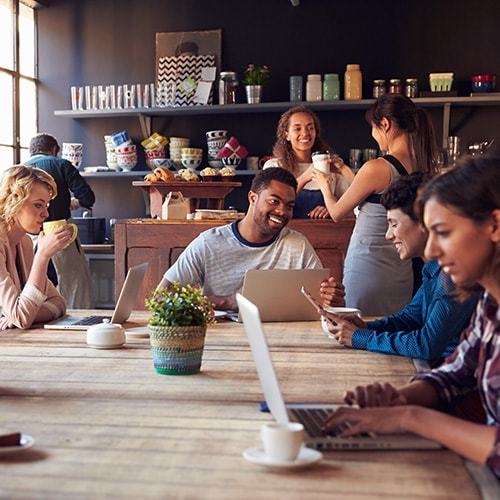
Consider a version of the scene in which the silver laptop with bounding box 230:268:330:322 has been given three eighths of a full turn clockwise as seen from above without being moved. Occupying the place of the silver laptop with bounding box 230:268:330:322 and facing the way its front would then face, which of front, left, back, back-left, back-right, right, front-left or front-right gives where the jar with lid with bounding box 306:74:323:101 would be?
back-left

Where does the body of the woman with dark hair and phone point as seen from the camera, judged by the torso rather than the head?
to the viewer's left

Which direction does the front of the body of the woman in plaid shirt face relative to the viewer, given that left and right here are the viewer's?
facing to the left of the viewer

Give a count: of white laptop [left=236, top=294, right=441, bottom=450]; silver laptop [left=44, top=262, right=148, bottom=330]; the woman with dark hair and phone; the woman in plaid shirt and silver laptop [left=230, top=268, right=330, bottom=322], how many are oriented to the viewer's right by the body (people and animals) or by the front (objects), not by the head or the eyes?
1

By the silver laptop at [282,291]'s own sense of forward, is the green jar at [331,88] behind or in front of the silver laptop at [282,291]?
in front

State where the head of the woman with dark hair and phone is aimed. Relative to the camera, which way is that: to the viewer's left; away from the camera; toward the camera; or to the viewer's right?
to the viewer's left

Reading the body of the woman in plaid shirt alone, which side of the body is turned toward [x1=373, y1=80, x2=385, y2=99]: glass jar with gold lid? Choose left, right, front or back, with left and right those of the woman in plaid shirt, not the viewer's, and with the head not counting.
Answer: right

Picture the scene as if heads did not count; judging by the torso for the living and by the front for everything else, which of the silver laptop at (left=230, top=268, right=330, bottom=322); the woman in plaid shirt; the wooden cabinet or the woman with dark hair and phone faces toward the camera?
the wooden cabinet

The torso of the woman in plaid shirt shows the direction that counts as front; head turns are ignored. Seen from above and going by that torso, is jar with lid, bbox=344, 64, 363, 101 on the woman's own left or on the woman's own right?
on the woman's own right

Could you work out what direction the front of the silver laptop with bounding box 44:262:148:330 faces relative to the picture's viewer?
facing to the left of the viewer

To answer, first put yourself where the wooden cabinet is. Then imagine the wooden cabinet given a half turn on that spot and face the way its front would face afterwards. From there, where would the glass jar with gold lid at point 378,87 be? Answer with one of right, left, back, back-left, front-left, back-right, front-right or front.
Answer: front-right

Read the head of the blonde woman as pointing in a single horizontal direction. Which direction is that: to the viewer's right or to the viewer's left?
to the viewer's right

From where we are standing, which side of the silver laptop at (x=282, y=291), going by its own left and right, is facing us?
back

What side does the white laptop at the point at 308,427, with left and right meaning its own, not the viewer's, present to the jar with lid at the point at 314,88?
left

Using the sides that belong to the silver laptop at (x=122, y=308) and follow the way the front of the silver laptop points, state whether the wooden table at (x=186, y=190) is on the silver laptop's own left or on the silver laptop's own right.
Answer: on the silver laptop's own right

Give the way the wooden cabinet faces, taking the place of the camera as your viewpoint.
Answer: facing the viewer

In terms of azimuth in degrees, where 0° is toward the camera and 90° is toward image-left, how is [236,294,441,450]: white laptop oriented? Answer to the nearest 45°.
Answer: approximately 270°
